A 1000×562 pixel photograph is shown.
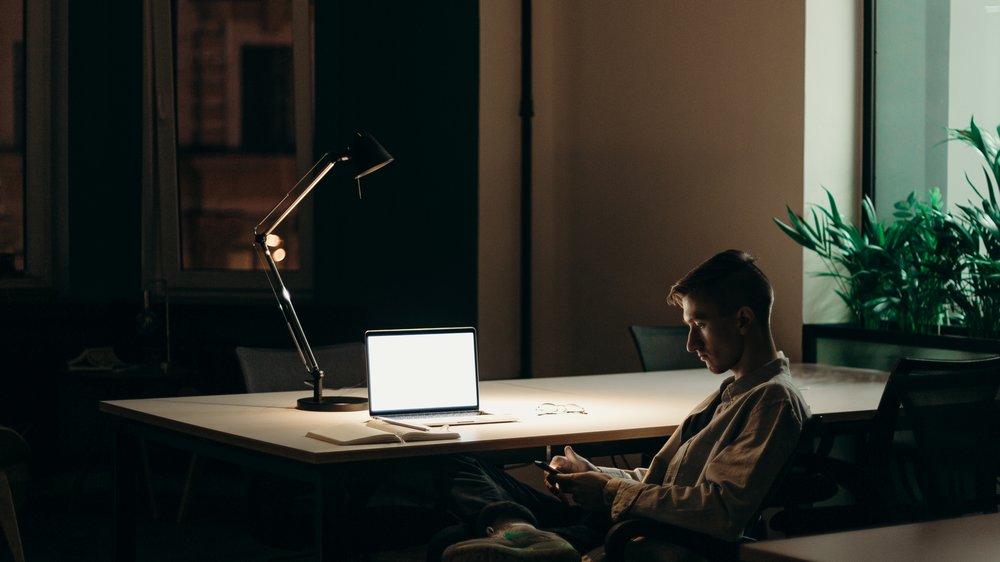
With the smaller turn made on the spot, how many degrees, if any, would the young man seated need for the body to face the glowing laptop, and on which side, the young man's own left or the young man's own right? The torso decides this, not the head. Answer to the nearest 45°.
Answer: approximately 45° to the young man's own right

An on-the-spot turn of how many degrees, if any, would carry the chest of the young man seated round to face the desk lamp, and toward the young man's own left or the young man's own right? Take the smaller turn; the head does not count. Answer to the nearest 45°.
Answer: approximately 45° to the young man's own right

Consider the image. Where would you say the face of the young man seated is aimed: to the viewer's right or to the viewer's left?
to the viewer's left

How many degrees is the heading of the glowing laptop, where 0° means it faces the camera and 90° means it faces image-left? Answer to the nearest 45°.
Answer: approximately 315°

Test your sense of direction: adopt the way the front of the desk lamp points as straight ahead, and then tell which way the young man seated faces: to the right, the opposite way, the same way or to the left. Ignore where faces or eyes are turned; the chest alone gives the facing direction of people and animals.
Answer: the opposite way

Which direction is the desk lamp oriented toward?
to the viewer's right

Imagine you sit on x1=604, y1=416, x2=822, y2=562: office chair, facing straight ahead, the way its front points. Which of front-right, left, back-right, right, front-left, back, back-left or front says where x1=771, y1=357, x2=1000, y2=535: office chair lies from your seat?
back-right

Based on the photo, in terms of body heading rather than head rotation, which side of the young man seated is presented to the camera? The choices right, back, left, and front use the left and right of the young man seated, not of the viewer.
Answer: left

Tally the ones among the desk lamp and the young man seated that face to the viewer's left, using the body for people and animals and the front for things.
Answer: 1

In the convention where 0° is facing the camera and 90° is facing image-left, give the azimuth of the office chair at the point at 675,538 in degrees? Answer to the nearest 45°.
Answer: approximately 90°
